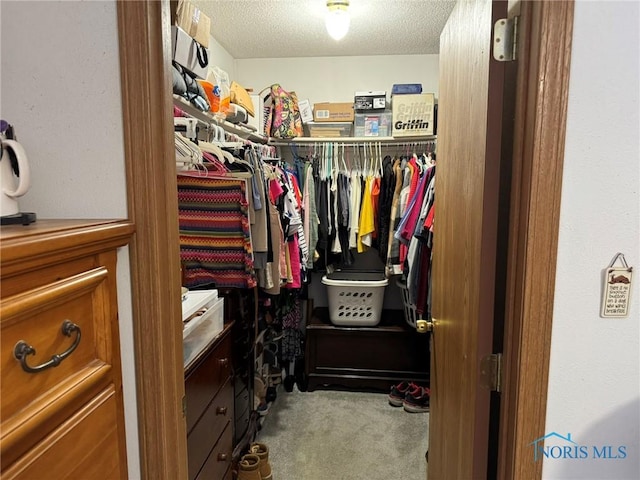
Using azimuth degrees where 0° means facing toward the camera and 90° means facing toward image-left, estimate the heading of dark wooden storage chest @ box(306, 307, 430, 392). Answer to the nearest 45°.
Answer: approximately 0°

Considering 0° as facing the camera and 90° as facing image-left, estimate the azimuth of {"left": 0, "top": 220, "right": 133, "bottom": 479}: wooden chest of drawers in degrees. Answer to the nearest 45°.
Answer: approximately 315°

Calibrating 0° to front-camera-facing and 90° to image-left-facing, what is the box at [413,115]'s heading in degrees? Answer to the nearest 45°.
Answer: approximately 0°

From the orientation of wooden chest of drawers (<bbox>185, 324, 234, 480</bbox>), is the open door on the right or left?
on its right

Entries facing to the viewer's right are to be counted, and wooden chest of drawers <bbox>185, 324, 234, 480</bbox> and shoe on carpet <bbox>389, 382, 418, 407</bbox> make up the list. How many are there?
1

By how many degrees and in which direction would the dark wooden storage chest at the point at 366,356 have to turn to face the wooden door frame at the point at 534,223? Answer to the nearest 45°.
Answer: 0° — it already faces it

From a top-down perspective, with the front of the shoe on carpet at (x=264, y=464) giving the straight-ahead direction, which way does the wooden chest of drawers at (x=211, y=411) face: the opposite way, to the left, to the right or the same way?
to the left
